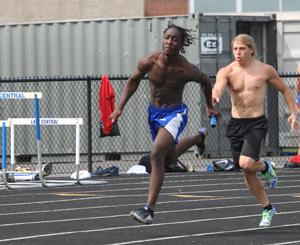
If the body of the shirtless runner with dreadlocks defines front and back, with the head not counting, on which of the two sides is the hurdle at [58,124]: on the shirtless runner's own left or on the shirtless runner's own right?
on the shirtless runner's own right

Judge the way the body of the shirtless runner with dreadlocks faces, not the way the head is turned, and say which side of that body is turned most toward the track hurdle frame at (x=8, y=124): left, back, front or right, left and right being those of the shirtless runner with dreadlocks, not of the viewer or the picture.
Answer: right

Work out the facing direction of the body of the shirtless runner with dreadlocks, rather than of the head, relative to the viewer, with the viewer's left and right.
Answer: facing the viewer and to the left of the viewer

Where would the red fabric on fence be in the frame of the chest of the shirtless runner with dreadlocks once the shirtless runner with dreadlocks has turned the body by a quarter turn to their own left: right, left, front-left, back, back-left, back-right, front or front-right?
back-left
